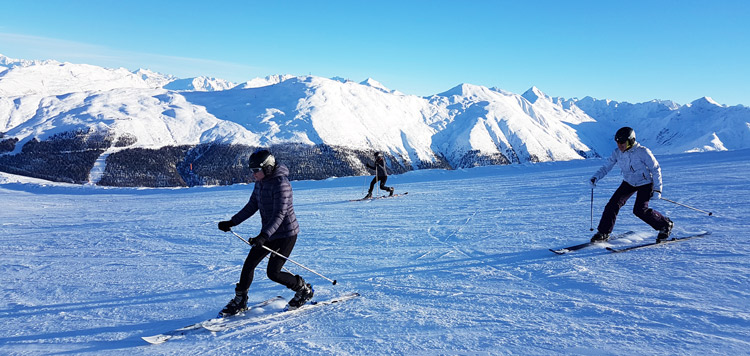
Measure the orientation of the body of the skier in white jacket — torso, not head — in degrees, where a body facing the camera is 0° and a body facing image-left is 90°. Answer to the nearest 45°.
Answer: approximately 45°

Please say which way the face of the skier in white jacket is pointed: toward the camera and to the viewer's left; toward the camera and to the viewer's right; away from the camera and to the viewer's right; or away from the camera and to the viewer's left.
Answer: toward the camera and to the viewer's left

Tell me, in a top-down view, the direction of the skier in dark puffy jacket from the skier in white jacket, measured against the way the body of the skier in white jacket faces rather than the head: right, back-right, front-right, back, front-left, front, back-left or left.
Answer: front

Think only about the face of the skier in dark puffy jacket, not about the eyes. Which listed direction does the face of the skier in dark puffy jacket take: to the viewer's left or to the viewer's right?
to the viewer's left
